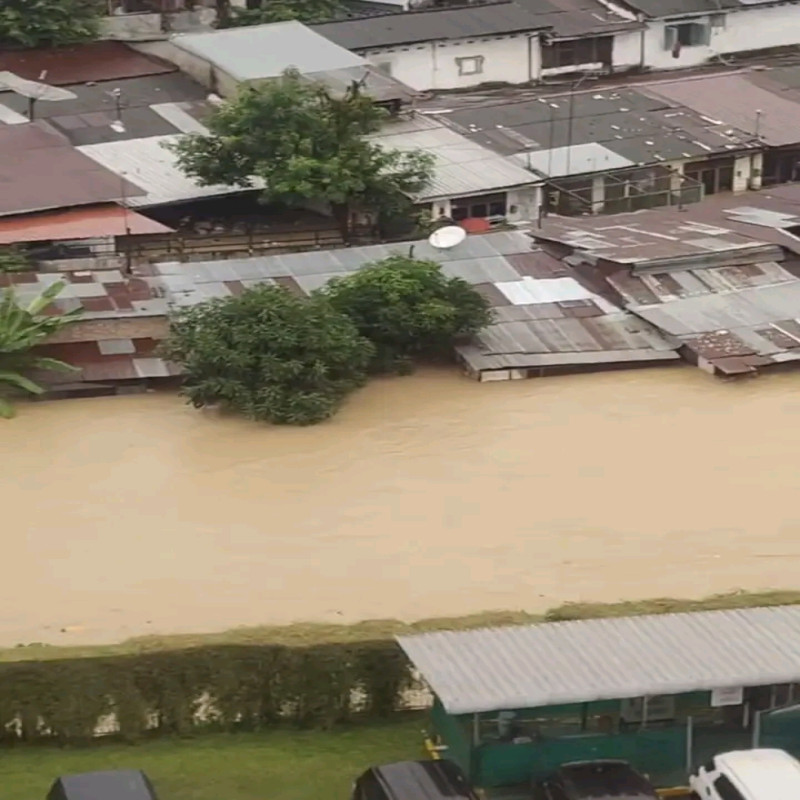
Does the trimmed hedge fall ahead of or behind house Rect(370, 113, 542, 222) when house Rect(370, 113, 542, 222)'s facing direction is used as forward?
ahead

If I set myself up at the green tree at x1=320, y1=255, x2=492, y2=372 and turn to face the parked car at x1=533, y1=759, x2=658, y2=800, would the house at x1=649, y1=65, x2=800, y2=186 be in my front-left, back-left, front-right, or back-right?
back-left
